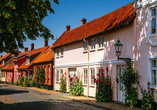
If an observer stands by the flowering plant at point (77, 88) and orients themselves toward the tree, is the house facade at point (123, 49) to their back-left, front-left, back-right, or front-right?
front-left

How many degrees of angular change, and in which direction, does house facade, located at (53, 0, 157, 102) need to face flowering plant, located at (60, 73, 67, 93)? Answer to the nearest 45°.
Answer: approximately 90° to its right

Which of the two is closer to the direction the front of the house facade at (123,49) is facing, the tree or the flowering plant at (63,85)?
the tree

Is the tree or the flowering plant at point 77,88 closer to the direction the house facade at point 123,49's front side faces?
the tree

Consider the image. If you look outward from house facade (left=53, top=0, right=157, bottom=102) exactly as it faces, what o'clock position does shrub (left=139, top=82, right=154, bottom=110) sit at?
The shrub is roughly at 10 o'clock from the house facade.

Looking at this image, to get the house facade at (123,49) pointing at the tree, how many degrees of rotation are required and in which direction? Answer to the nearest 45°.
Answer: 0° — it already faces it

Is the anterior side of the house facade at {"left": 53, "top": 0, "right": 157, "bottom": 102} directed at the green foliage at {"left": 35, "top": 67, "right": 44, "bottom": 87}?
no

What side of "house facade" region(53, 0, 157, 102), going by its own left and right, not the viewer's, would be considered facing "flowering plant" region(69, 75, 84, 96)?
right

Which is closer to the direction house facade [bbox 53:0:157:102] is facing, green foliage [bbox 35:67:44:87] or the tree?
the tree

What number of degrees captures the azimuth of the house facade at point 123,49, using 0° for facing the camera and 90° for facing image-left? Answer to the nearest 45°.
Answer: approximately 45°
